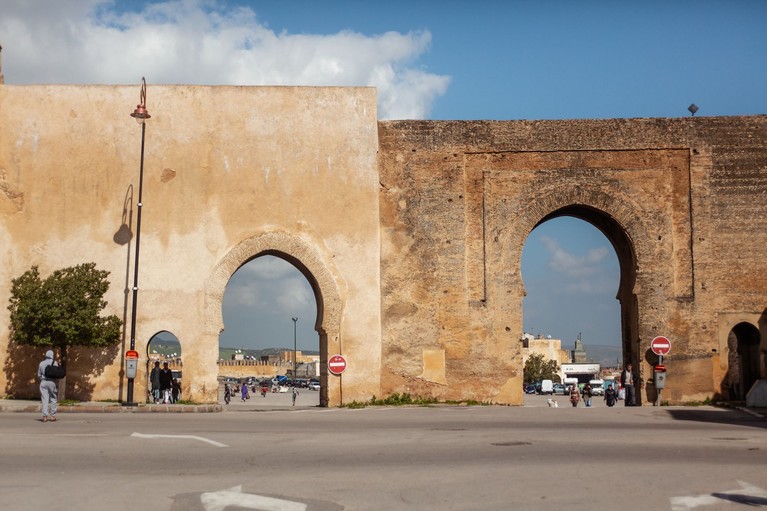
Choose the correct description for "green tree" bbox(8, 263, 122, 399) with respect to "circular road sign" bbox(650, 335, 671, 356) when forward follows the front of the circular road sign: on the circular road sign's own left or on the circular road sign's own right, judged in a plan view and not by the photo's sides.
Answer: on the circular road sign's own right

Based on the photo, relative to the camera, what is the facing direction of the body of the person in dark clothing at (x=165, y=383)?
toward the camera

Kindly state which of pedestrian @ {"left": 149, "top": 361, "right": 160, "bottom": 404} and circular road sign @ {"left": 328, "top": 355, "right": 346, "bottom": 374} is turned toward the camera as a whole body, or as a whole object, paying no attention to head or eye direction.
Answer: the circular road sign

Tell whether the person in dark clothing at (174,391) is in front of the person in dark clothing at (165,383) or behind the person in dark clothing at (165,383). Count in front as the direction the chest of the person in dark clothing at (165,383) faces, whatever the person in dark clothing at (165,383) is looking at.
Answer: behind

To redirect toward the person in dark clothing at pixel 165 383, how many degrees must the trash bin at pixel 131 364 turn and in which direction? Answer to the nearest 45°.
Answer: approximately 135° to its left

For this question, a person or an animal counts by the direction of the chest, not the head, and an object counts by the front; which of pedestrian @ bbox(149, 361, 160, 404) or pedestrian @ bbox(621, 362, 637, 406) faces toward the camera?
pedestrian @ bbox(621, 362, 637, 406)

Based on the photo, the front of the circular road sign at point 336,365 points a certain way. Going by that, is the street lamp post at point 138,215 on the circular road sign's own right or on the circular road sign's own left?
on the circular road sign's own right

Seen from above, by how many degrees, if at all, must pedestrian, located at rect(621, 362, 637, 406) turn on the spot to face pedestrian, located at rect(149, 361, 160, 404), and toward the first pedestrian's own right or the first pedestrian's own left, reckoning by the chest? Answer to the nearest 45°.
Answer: approximately 45° to the first pedestrian's own right

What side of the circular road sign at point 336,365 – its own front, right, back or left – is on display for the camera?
front
